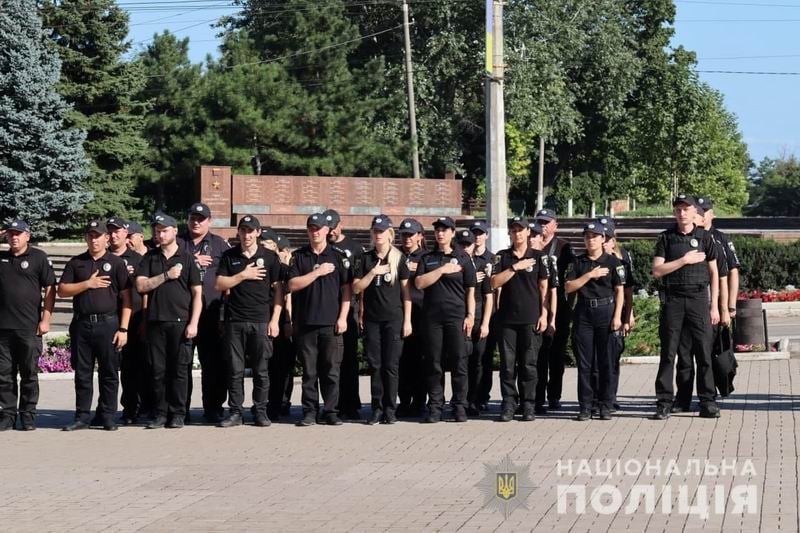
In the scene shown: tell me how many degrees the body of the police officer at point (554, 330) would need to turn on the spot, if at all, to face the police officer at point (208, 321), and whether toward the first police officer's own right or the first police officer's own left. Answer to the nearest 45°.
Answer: approximately 45° to the first police officer's own right

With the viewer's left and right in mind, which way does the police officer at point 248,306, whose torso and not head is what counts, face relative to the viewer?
facing the viewer

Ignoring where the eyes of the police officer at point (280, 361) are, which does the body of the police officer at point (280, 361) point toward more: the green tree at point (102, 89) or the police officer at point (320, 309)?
the police officer

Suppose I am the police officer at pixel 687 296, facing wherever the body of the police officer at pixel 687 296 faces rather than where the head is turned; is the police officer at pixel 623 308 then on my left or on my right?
on my right

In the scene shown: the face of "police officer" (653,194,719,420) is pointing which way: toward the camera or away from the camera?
toward the camera

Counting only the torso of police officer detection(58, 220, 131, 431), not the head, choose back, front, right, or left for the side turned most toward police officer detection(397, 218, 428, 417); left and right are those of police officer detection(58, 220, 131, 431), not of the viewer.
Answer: left

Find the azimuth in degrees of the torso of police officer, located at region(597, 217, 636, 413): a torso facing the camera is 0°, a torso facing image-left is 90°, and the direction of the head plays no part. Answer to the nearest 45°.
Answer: approximately 45°

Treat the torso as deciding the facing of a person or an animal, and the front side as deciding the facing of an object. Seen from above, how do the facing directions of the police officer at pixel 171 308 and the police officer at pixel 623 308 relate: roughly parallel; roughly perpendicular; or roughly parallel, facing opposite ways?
roughly parallel

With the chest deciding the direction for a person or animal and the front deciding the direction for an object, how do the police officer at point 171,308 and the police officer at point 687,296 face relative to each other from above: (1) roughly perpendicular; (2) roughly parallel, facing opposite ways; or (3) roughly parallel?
roughly parallel

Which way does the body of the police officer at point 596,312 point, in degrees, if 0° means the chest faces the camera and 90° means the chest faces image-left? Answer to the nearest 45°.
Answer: approximately 0°

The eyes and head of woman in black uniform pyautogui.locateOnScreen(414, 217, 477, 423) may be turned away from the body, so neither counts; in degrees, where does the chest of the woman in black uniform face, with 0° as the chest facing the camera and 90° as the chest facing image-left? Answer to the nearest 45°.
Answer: approximately 0°

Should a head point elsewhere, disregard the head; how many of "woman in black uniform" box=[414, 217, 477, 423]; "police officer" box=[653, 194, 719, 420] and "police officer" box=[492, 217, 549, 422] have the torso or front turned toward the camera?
3

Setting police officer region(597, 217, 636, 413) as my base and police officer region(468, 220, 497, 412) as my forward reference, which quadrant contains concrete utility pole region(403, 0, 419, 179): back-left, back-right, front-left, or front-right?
front-right

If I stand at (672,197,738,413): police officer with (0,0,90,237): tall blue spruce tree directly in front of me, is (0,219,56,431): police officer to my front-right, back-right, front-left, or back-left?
front-left

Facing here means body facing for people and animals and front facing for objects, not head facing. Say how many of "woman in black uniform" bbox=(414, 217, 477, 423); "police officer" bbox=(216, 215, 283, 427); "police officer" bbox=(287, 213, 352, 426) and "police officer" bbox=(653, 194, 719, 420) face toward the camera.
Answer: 4

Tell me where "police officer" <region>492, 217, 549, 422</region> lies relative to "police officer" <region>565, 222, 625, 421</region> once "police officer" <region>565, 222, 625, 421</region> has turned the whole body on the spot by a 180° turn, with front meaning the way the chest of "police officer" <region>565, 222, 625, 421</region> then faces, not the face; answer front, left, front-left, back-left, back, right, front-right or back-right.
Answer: left

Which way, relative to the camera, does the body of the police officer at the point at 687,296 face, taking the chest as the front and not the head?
toward the camera

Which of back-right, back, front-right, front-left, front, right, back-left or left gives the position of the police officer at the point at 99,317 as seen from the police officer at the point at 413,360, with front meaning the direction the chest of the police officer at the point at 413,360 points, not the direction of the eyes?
front-right

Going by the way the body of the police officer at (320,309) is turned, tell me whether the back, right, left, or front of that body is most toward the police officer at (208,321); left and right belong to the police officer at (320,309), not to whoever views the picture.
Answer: right

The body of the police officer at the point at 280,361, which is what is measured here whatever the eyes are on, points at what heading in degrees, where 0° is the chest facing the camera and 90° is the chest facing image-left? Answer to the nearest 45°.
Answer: approximately 45°
